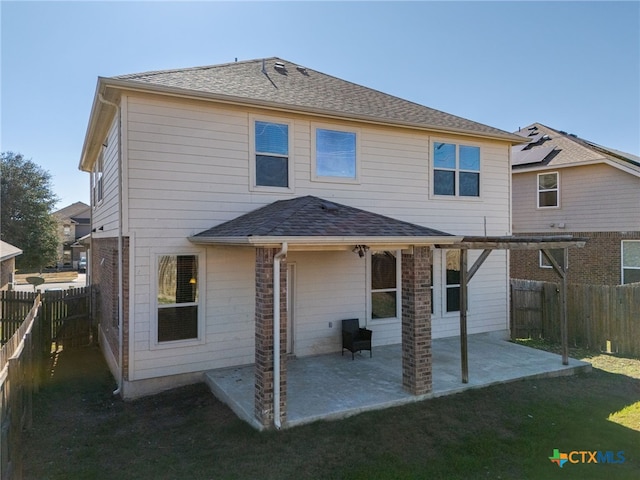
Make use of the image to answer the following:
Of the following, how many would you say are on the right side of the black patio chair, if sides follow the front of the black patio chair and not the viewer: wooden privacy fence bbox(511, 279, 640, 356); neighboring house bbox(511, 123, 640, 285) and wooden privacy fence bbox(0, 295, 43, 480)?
1

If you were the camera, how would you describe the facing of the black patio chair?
facing the viewer and to the right of the viewer

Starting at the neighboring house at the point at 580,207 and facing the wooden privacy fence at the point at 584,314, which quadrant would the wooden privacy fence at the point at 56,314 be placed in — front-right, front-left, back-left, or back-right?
front-right

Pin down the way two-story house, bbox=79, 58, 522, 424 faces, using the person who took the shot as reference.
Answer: facing away from the viewer and to the left of the viewer

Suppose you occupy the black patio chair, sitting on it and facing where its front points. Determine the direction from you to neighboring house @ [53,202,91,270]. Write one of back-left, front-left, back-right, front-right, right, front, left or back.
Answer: back

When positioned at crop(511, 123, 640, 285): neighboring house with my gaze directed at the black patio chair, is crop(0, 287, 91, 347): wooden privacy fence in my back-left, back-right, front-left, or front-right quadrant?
front-right

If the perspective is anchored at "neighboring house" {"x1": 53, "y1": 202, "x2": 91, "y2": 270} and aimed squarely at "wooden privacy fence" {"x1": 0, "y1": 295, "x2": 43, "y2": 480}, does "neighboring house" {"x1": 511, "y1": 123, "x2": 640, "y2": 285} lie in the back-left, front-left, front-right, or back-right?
front-left

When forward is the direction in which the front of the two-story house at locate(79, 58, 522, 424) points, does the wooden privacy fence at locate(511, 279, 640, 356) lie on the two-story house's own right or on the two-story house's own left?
on the two-story house's own right

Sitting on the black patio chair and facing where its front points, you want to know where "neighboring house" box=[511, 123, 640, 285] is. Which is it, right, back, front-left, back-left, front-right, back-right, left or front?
left

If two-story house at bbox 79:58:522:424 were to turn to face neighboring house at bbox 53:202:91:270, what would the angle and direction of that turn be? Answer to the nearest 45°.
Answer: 0° — it already faces it

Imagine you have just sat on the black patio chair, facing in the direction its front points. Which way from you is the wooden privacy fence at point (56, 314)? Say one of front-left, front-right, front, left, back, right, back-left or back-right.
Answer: back-right

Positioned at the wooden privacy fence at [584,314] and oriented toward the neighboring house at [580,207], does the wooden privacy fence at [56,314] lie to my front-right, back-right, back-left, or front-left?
back-left

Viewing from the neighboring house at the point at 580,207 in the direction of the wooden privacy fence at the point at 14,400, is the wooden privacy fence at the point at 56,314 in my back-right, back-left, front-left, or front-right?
front-right
